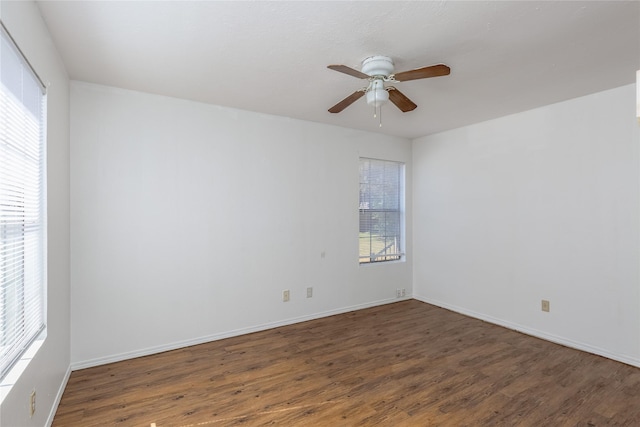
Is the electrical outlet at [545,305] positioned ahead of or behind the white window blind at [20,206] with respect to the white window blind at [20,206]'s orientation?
ahead

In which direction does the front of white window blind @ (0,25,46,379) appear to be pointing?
to the viewer's right

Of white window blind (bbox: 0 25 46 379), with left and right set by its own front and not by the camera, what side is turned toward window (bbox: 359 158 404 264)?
front

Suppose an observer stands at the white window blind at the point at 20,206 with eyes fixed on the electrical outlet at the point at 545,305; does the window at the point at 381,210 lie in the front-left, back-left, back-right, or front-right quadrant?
front-left
